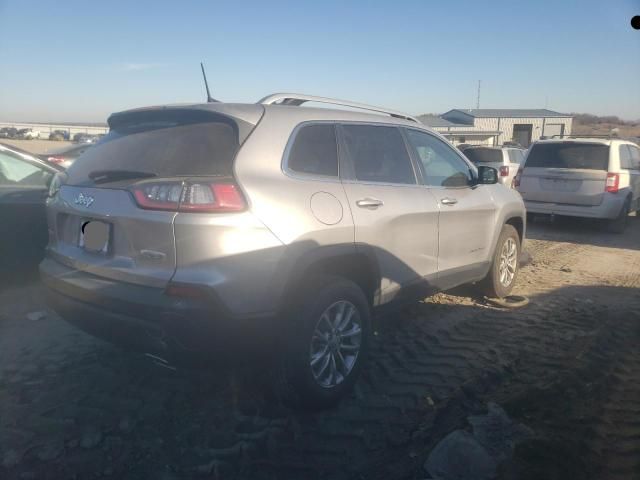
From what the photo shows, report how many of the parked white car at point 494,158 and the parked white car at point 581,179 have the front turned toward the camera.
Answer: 0

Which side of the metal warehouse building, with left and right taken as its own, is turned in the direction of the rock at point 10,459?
front

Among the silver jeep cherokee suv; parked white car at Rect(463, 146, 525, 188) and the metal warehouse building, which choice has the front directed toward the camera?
the metal warehouse building

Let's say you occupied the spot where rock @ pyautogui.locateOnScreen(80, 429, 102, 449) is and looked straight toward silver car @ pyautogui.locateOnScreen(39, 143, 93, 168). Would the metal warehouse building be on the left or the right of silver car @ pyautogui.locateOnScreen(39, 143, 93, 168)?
right

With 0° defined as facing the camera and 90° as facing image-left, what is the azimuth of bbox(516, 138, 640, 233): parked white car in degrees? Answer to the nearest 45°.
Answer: approximately 225°

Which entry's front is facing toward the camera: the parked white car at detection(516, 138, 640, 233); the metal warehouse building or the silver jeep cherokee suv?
the metal warehouse building

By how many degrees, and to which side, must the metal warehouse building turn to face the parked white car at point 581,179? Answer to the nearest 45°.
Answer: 0° — it already faces it

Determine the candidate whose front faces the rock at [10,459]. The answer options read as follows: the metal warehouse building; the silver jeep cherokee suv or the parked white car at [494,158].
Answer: the metal warehouse building

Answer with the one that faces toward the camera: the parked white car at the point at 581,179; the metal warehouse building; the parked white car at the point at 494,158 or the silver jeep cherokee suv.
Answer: the metal warehouse building

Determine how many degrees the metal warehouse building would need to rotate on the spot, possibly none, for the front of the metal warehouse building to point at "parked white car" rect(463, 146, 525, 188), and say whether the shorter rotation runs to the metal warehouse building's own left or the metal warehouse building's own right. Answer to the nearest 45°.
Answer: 0° — it already faces it

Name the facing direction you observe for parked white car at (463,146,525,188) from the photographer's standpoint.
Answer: facing away from the viewer and to the right of the viewer

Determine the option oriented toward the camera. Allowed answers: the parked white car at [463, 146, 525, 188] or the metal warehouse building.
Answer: the metal warehouse building

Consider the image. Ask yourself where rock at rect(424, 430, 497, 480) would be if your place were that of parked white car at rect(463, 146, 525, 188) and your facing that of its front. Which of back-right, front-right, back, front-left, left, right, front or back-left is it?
back-right

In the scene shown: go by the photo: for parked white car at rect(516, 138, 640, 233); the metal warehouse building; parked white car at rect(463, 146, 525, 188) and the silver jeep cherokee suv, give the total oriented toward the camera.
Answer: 1

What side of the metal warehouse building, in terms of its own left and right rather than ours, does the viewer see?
front

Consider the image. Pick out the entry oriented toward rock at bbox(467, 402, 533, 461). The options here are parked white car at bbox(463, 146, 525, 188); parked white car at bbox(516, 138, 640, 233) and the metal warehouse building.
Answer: the metal warehouse building

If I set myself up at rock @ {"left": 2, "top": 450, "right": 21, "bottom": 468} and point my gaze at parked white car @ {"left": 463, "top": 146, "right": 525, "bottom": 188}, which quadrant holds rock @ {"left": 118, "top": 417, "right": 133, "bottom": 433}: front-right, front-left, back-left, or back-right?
front-right
